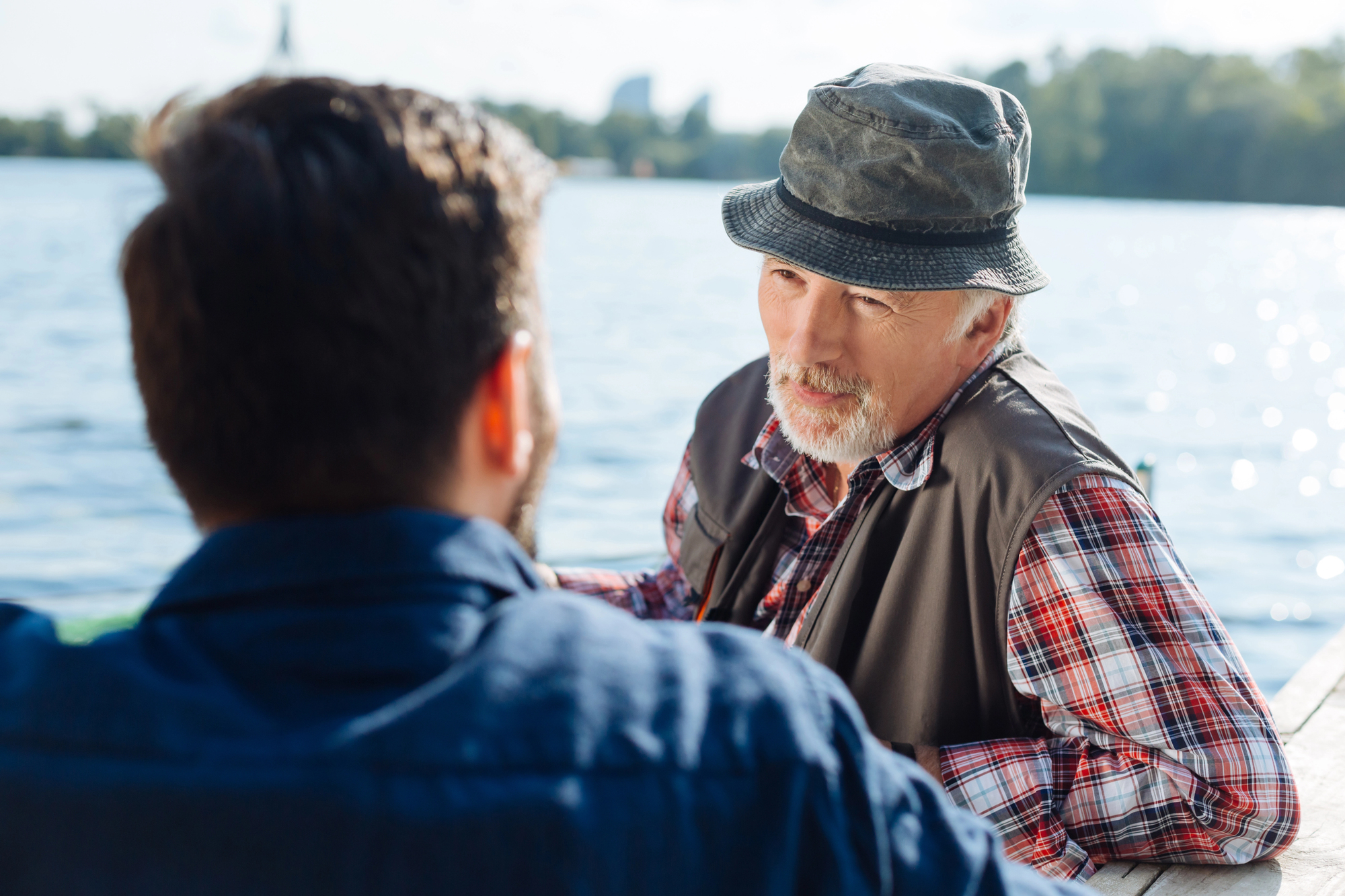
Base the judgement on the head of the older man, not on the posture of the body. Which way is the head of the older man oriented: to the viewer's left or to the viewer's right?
to the viewer's left

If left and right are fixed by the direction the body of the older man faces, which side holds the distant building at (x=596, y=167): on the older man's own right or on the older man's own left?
on the older man's own right
